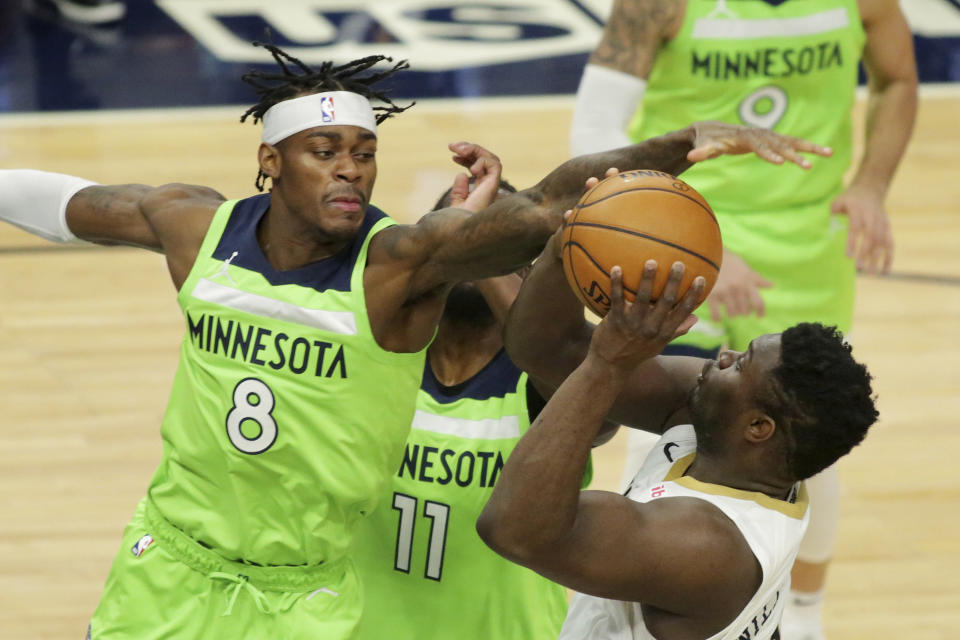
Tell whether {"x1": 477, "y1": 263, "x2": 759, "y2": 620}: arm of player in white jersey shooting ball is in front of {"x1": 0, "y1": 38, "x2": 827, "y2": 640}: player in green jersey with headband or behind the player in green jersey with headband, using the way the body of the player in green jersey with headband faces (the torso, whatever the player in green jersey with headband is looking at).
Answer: in front

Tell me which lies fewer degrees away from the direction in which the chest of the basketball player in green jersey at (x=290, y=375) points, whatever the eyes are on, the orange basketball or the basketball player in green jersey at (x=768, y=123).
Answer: the orange basketball

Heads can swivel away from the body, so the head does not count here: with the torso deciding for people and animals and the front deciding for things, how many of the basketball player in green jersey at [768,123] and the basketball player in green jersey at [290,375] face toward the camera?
2

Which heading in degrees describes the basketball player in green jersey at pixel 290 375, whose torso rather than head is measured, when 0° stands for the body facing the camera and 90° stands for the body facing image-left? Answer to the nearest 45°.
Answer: approximately 0°

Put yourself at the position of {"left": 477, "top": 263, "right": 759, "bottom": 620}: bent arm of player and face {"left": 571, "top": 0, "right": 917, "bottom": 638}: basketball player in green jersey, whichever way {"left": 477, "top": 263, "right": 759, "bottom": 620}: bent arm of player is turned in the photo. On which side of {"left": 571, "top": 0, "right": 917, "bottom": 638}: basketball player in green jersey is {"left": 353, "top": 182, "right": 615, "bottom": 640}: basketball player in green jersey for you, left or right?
left

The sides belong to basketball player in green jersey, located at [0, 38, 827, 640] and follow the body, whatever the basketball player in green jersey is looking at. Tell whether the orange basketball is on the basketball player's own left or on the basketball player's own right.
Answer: on the basketball player's own left

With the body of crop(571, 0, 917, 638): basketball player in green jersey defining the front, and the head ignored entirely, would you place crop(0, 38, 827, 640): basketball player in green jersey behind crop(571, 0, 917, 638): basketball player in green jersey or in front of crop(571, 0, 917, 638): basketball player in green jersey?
in front

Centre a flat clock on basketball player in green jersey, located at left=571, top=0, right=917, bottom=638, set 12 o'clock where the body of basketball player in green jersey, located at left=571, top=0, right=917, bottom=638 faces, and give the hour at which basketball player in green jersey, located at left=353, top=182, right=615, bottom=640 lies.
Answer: basketball player in green jersey, located at left=353, top=182, right=615, bottom=640 is roughly at 1 o'clock from basketball player in green jersey, located at left=571, top=0, right=917, bottom=638.

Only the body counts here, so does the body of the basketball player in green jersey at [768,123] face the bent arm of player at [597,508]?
yes

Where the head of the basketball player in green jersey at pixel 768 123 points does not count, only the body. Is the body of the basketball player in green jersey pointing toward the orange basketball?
yes

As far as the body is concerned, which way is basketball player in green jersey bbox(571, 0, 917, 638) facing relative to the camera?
toward the camera
